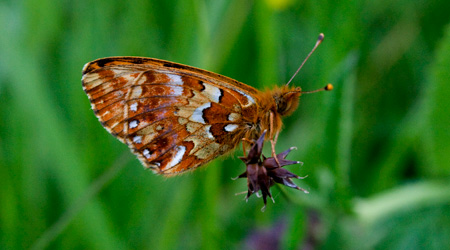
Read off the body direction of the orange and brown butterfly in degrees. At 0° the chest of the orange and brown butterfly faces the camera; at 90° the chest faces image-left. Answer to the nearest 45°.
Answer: approximately 270°
